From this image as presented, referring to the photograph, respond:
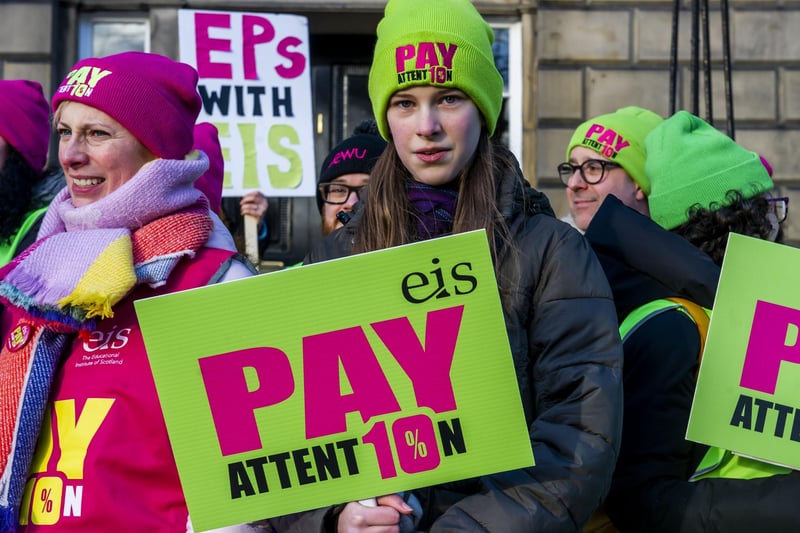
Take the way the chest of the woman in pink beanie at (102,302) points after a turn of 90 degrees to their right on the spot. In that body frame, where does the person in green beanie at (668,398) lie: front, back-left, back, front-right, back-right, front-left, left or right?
back-right

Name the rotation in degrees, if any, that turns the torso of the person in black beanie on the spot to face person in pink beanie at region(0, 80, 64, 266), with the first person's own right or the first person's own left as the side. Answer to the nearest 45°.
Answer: approximately 45° to the first person's own right

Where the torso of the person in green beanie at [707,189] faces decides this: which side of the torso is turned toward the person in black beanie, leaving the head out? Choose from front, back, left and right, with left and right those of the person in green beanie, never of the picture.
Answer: left

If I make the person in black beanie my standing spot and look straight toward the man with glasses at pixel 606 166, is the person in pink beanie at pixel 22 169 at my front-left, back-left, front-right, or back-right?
back-right

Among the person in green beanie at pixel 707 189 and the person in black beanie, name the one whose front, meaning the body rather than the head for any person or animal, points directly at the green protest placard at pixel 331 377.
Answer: the person in black beanie

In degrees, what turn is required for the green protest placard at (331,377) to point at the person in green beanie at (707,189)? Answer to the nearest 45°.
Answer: approximately 135° to its left

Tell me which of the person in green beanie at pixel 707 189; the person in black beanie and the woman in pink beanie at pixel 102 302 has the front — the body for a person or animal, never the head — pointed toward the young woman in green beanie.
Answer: the person in black beanie

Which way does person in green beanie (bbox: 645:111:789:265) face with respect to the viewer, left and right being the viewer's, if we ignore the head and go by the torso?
facing away from the viewer and to the right of the viewer

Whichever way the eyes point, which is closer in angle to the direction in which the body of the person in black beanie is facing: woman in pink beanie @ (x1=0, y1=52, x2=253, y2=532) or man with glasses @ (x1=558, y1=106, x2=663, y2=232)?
the woman in pink beanie

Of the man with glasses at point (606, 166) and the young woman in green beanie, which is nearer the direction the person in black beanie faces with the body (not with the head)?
the young woman in green beanie

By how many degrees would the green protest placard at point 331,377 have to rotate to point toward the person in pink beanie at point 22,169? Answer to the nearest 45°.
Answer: approximately 135° to its right
